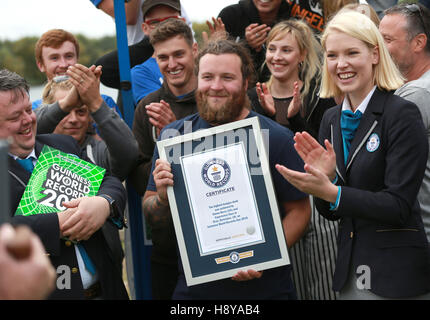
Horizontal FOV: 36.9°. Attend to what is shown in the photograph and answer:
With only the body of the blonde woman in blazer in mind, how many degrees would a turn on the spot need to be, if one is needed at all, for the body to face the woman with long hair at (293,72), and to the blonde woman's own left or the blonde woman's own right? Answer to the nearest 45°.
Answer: approximately 135° to the blonde woman's own right

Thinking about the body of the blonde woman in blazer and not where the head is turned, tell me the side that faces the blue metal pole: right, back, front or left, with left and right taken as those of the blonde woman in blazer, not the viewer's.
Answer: right

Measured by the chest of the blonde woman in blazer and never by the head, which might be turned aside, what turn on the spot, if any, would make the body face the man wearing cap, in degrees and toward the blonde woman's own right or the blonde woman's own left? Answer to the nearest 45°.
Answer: approximately 90° to the blonde woman's own right

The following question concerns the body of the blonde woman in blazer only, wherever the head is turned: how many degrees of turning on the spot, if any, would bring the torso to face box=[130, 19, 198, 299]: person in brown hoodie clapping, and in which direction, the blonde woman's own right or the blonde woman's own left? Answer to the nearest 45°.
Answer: approximately 90° to the blonde woman's own right

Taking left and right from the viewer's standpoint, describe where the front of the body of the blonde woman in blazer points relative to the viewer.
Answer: facing the viewer and to the left of the viewer

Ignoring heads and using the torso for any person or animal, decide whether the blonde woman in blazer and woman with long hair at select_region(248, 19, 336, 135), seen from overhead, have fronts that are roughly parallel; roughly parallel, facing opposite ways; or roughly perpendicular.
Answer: roughly parallel

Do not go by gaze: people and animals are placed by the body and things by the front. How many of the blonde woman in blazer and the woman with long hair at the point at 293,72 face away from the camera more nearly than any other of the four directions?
0

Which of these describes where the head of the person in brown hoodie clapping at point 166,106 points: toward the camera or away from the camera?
toward the camera

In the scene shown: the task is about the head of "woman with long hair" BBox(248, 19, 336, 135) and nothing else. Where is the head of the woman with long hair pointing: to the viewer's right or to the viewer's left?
to the viewer's left

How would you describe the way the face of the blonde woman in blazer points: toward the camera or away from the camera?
toward the camera

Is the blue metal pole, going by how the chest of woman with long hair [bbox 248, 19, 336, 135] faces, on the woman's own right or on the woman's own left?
on the woman's own right

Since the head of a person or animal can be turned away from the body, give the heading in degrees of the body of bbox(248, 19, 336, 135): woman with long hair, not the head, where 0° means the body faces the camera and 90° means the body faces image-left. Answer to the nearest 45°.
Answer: approximately 45°

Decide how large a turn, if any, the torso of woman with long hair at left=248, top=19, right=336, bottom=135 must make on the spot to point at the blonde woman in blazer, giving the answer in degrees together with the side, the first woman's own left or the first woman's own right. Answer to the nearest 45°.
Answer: approximately 45° to the first woman's own left

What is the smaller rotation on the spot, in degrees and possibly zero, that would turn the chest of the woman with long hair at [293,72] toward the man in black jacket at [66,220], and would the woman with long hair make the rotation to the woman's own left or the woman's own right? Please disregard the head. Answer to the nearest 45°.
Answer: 0° — they already face them
